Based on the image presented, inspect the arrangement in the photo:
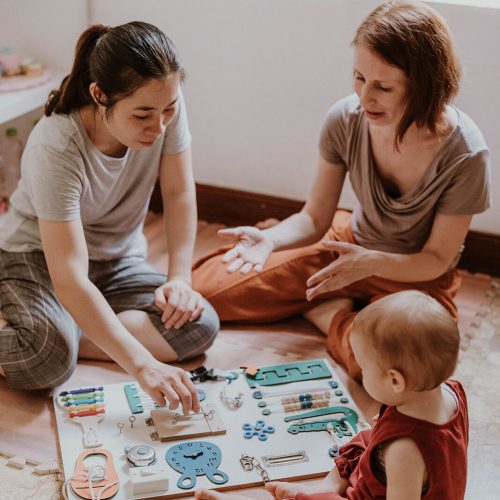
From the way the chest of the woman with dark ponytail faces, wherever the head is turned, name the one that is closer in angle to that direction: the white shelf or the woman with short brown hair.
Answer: the woman with short brown hair

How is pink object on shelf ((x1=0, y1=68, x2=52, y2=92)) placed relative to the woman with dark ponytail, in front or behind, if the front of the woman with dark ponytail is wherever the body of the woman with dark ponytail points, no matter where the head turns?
behind

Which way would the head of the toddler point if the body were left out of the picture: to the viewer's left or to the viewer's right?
to the viewer's left

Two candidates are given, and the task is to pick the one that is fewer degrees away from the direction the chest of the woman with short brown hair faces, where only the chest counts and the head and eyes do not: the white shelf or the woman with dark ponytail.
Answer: the woman with dark ponytail

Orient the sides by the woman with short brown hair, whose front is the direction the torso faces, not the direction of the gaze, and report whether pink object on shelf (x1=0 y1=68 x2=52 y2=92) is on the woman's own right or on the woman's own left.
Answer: on the woman's own right

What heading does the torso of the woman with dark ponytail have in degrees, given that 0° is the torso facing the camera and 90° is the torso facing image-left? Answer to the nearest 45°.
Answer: approximately 315°

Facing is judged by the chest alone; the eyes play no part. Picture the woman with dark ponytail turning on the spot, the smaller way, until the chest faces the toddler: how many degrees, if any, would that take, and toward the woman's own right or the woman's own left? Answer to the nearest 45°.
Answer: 0° — they already face them

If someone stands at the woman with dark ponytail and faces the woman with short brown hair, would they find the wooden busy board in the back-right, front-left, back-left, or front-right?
front-right

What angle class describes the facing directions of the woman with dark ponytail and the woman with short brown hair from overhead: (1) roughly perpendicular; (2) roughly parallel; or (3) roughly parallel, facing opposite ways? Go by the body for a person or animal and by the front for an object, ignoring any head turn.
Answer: roughly perpendicular

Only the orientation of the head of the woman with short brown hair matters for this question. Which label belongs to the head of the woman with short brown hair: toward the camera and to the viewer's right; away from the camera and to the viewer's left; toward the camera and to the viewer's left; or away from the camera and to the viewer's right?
toward the camera and to the viewer's left

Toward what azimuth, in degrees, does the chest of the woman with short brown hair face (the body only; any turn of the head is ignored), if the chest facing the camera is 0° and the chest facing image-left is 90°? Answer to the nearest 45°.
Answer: approximately 45°

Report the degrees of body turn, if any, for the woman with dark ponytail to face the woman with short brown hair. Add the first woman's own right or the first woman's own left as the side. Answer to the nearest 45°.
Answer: approximately 45° to the first woman's own left

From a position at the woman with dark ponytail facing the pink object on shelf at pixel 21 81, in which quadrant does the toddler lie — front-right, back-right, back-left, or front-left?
back-right

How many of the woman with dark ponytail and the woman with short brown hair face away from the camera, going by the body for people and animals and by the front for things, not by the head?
0
